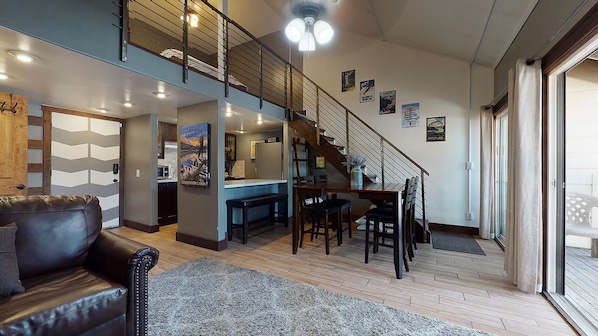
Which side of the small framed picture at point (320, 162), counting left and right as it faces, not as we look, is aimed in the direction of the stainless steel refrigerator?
right

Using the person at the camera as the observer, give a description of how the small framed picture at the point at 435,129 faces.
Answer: facing the viewer

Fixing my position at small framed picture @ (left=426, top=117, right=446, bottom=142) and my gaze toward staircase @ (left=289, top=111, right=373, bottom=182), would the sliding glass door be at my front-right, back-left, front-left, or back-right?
back-left

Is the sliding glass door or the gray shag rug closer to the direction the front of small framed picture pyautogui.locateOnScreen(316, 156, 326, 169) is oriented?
the gray shag rug

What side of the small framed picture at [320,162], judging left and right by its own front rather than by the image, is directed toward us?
front

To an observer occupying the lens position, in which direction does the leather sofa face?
facing the viewer and to the right of the viewer

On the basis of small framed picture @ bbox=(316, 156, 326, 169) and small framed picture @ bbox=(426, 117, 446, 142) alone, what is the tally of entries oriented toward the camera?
2

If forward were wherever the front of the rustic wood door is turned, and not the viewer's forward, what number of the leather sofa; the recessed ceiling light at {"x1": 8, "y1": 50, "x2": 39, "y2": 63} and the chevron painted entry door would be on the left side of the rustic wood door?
1

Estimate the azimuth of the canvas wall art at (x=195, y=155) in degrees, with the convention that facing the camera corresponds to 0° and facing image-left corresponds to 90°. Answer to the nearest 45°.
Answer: approximately 45°

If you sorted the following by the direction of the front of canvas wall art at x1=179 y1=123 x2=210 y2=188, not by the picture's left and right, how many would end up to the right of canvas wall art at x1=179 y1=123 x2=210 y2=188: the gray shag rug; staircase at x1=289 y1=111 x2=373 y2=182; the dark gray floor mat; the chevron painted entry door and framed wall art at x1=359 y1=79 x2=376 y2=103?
1

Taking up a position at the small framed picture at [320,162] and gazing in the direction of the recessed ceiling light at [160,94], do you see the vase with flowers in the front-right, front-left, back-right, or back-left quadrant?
front-left

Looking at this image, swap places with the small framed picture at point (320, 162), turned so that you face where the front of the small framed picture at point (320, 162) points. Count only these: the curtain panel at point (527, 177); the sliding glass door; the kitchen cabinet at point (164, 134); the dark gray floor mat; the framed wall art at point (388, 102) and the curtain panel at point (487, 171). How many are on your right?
1

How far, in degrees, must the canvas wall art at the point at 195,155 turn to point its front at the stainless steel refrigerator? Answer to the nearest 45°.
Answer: approximately 180°
